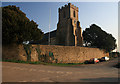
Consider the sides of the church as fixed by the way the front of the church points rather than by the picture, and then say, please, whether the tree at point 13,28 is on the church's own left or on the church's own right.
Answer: on the church's own right
